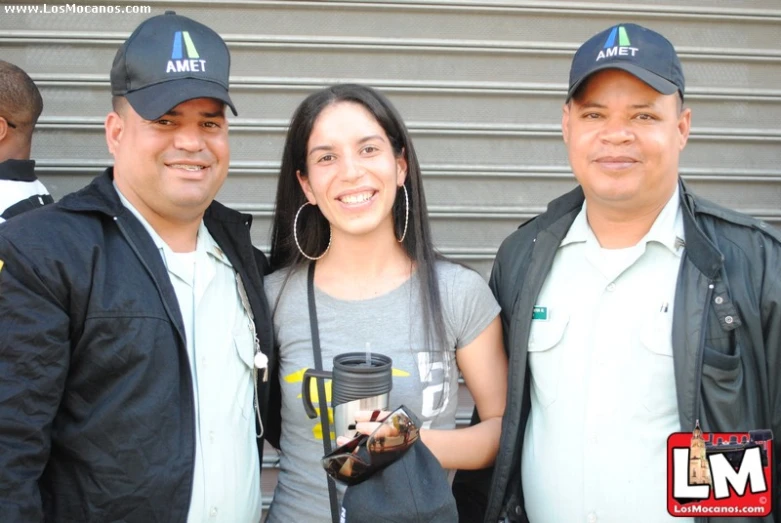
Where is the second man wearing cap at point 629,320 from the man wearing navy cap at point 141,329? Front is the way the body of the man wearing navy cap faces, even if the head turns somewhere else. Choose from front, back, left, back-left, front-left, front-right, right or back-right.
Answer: front-left

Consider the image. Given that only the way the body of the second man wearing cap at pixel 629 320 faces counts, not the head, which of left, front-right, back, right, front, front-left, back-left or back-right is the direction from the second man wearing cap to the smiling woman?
right

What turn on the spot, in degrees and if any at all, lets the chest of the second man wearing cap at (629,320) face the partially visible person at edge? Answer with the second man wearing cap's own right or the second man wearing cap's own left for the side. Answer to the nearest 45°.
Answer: approximately 90° to the second man wearing cap's own right

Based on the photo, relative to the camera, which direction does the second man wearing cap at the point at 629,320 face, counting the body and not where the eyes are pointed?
toward the camera

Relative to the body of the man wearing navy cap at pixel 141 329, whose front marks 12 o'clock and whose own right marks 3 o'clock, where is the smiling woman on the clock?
The smiling woman is roughly at 10 o'clock from the man wearing navy cap.

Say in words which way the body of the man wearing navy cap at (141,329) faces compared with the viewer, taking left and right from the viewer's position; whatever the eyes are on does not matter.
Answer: facing the viewer and to the right of the viewer

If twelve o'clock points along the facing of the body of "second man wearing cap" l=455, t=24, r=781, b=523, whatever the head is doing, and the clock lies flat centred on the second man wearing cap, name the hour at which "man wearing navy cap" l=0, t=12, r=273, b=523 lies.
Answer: The man wearing navy cap is roughly at 2 o'clock from the second man wearing cap.

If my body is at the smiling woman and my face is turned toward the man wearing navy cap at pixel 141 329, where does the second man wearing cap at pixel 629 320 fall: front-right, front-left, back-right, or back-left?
back-left

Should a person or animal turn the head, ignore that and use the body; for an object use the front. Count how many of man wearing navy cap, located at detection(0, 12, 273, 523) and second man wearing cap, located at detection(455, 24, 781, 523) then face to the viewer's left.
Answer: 0

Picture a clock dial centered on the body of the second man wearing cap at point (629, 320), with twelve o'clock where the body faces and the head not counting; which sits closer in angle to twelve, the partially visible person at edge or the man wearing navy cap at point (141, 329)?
the man wearing navy cap
